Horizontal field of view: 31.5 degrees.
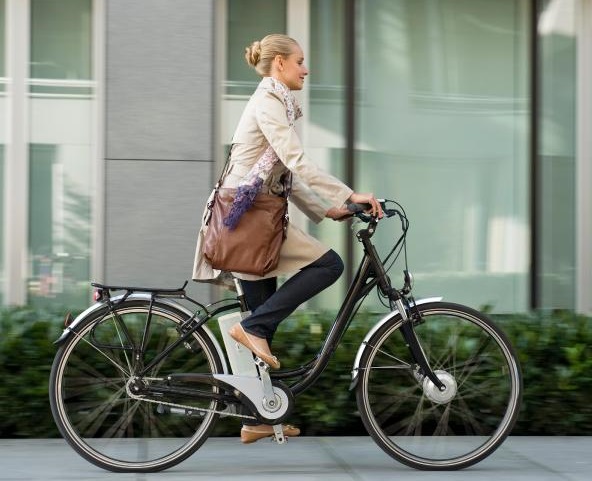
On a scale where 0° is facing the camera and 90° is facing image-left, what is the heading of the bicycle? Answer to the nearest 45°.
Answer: approximately 270°

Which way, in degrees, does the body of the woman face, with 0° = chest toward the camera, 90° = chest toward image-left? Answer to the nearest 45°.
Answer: approximately 270°

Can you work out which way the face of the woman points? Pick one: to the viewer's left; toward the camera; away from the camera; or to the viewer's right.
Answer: to the viewer's right
